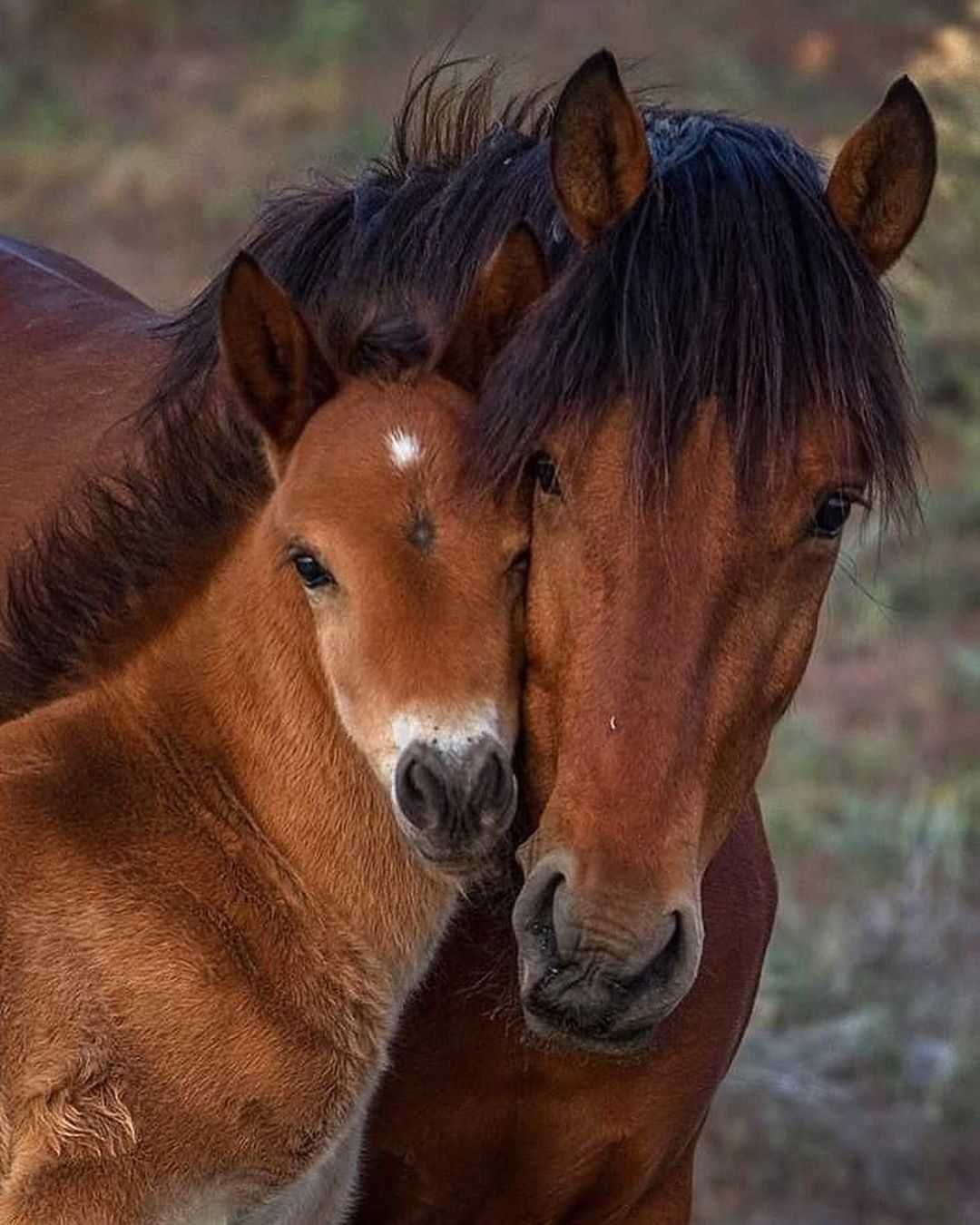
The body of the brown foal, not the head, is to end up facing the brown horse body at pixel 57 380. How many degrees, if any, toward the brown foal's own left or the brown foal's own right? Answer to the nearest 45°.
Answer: approximately 135° to the brown foal's own left

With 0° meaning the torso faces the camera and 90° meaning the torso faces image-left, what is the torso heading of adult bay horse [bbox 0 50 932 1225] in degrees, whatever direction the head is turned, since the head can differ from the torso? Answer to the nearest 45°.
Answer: approximately 0°

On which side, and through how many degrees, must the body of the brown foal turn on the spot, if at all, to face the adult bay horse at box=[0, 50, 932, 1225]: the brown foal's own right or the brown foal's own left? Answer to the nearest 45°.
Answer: approximately 45° to the brown foal's own left

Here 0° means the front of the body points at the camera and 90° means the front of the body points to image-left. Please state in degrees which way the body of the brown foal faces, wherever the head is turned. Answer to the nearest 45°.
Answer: approximately 315°
